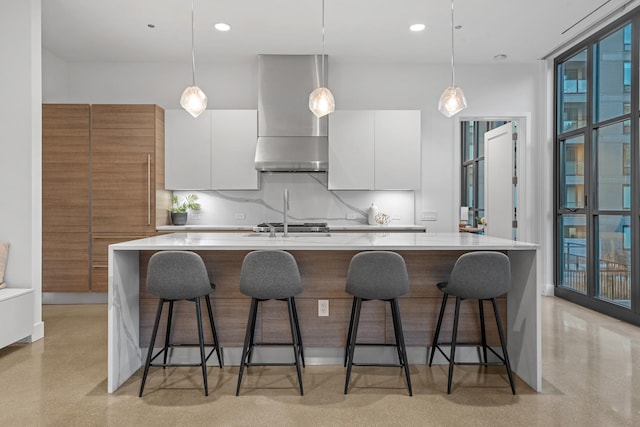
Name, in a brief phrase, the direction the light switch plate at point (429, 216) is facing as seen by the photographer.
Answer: facing the viewer

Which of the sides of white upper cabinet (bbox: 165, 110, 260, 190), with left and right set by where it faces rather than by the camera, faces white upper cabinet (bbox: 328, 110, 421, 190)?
left

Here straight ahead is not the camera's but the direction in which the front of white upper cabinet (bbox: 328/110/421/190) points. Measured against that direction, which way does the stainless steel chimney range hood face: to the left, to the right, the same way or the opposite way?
the same way

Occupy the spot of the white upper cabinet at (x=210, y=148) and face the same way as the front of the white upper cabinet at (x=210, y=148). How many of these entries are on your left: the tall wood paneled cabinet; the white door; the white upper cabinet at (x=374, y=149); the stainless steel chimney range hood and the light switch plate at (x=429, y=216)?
4

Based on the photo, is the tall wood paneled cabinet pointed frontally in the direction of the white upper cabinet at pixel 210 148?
no

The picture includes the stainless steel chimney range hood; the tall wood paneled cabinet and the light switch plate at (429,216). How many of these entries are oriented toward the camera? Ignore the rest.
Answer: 3

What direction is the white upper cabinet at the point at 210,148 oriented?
toward the camera

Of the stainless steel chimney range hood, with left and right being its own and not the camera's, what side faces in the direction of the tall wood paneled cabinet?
right

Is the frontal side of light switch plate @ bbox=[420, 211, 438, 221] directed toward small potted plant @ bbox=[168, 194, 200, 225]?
no

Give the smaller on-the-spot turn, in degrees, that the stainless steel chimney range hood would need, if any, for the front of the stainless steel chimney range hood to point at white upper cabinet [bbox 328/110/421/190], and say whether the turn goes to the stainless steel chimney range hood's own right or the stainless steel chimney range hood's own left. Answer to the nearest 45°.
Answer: approximately 90° to the stainless steel chimney range hood's own left

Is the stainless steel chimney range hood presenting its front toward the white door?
no

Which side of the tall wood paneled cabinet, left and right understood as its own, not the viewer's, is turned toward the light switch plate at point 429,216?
left

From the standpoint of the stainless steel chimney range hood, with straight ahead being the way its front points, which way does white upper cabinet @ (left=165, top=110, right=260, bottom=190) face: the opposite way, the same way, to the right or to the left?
the same way

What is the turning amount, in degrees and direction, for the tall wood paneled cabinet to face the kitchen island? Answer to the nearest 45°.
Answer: approximately 45° to its left

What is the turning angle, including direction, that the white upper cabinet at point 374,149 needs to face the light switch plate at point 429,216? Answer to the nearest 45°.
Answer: approximately 135° to its left

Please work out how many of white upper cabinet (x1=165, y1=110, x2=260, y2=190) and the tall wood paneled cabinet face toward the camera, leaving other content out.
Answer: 2

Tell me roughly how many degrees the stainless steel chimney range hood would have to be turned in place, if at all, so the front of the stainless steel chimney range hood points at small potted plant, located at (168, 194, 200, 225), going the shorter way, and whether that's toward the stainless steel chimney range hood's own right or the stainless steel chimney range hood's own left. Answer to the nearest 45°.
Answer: approximately 90° to the stainless steel chimney range hood's own right

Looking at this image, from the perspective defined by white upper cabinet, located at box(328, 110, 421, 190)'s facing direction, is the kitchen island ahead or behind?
ahead

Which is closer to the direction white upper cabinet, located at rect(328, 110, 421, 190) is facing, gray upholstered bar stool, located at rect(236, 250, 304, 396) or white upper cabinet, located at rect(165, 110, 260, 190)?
the gray upholstered bar stool

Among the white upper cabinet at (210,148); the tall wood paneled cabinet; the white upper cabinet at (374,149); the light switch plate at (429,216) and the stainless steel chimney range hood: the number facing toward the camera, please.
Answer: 5
